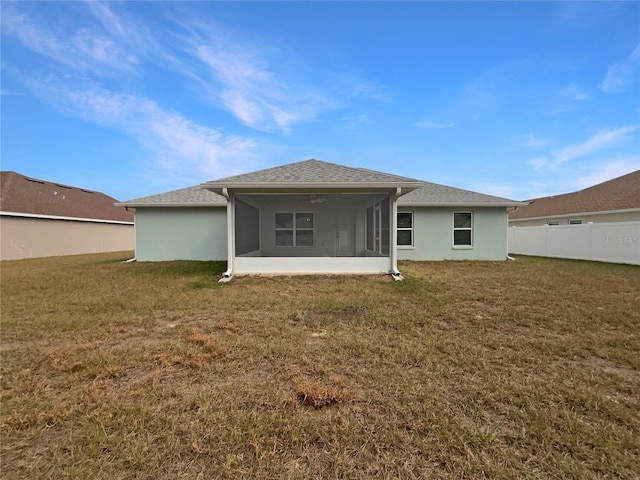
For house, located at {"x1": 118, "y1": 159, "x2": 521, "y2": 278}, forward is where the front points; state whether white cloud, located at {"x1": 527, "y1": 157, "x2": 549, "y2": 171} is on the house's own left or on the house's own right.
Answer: on the house's own right

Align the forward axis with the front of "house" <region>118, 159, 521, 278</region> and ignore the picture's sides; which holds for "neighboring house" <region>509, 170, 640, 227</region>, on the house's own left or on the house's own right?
on the house's own right

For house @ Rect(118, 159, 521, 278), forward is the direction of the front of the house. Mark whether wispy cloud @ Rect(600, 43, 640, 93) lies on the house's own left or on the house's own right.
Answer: on the house's own right

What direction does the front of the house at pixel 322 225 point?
away from the camera

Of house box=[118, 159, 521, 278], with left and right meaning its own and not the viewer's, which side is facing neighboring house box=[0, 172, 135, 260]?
left

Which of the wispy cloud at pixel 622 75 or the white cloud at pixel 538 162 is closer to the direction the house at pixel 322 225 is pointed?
the white cloud

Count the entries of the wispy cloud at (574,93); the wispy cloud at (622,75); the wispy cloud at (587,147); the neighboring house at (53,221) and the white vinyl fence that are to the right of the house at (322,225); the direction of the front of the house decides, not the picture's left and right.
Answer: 4

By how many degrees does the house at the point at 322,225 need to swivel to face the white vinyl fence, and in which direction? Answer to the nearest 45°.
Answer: approximately 90° to its right
